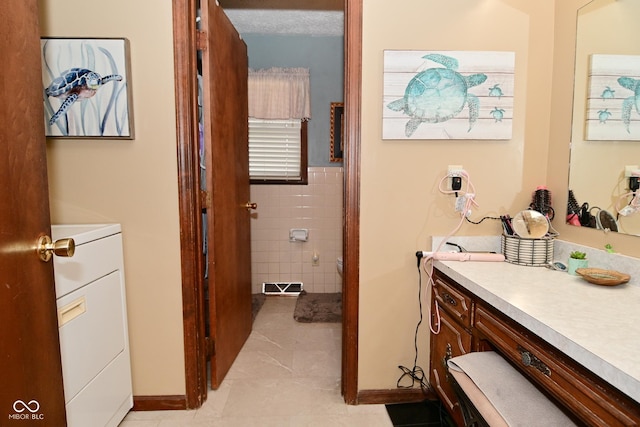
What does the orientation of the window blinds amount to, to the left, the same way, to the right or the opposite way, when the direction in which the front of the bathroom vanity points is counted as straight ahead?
to the left

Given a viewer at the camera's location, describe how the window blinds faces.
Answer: facing the viewer

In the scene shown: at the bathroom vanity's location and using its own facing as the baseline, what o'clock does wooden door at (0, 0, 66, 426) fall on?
The wooden door is roughly at 12 o'clock from the bathroom vanity.

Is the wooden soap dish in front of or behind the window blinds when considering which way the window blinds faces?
in front

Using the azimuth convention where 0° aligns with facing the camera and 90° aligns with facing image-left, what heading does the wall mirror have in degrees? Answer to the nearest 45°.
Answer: approximately 45°

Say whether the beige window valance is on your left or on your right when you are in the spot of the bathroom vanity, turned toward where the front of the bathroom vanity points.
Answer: on your right

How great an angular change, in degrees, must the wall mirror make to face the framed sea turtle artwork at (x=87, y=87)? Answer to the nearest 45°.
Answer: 0° — it already faces it

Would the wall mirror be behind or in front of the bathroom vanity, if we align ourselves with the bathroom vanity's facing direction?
behind

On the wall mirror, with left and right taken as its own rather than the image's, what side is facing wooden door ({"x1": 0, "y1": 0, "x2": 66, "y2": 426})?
front

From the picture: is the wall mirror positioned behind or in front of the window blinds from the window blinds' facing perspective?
in front

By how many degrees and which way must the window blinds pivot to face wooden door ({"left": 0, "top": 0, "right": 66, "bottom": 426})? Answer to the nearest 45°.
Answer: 0° — it already faces it

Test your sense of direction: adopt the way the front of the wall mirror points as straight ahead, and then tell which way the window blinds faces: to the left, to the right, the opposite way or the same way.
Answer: to the left

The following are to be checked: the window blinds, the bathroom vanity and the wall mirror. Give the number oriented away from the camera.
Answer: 0
